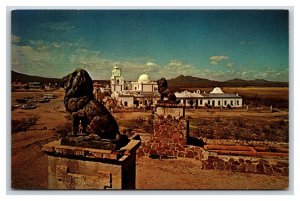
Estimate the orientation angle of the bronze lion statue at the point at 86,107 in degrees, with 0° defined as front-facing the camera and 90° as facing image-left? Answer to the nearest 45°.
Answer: approximately 90°

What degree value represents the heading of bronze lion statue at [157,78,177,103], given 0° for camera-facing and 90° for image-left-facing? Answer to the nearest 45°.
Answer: approximately 90°

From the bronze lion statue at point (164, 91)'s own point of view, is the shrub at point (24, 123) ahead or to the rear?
ahead

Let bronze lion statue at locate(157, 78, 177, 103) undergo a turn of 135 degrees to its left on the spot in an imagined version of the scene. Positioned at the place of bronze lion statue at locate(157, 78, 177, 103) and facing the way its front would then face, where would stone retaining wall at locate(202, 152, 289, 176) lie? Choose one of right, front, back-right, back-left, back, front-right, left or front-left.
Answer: front-left

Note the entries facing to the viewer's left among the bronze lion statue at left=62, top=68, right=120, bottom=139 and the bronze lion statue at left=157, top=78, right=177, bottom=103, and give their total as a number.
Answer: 2

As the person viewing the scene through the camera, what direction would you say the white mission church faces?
facing to the left of the viewer

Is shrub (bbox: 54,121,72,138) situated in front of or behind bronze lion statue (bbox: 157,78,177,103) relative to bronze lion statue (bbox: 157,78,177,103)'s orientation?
in front
